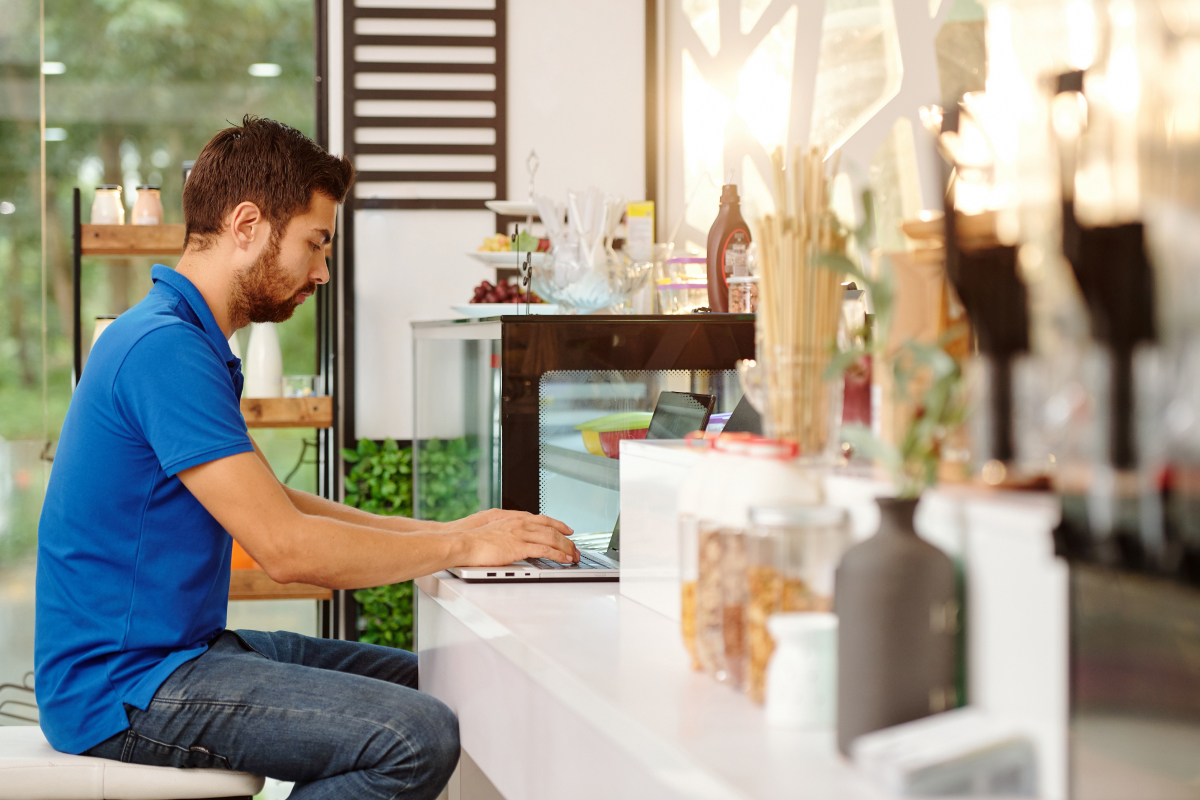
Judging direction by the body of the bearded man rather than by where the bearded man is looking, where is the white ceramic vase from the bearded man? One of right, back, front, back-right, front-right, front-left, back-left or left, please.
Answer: left

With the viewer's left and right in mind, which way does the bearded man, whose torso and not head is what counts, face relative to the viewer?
facing to the right of the viewer

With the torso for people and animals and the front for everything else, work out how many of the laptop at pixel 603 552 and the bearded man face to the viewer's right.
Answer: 1

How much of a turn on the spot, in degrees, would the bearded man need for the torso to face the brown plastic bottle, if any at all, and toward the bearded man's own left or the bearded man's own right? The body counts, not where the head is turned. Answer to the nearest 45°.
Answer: approximately 45° to the bearded man's own left

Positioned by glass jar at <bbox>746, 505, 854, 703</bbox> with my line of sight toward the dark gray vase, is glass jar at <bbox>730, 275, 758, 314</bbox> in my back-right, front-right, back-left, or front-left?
back-left

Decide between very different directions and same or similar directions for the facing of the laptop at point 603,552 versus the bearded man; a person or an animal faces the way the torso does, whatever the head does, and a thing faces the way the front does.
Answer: very different directions

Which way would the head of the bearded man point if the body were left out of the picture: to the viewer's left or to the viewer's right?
to the viewer's right

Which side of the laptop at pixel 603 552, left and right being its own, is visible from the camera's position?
left

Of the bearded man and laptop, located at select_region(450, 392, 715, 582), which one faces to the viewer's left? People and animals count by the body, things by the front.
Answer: the laptop

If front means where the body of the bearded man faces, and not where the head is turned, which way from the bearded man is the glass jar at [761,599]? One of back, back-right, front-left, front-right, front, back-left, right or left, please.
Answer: front-right

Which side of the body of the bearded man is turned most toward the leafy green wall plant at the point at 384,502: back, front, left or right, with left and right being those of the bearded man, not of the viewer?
left

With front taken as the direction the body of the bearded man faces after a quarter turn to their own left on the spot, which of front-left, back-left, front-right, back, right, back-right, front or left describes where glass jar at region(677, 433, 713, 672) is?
back-right
